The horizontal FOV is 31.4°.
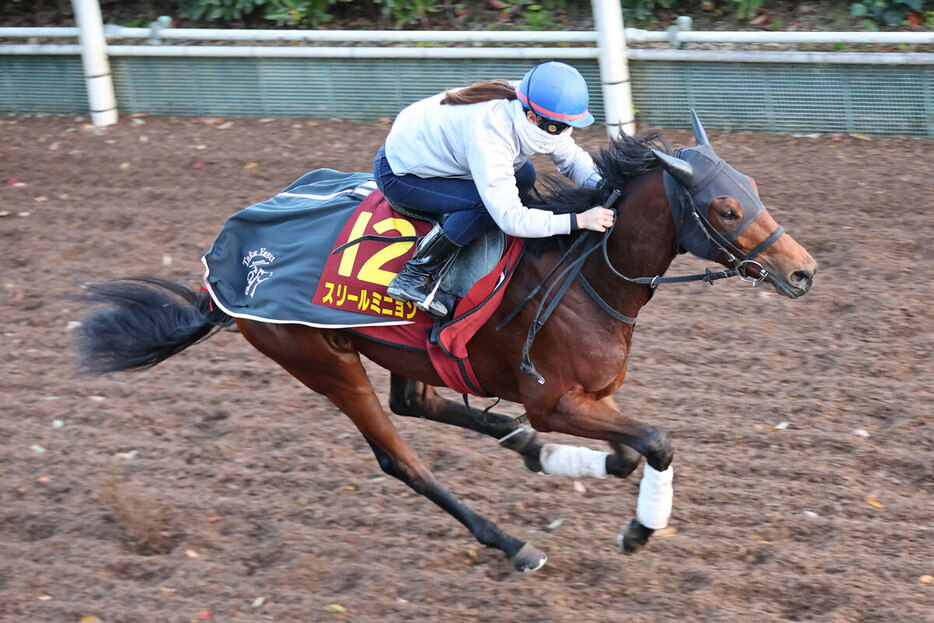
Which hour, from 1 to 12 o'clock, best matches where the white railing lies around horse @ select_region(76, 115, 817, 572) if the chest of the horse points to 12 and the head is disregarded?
The white railing is roughly at 9 o'clock from the horse.

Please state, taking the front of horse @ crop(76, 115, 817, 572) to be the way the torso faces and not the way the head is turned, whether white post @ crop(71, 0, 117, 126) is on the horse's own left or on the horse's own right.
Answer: on the horse's own left

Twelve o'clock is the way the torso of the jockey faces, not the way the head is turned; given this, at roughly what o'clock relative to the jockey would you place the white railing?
The white railing is roughly at 9 o'clock from the jockey.

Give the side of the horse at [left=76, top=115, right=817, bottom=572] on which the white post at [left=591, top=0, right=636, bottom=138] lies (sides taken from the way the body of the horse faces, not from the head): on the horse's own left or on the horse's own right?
on the horse's own left

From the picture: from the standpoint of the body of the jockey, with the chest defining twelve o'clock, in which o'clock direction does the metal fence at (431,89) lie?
The metal fence is roughly at 9 o'clock from the jockey.

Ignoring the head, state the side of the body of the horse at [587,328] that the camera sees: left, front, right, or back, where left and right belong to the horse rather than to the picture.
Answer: right

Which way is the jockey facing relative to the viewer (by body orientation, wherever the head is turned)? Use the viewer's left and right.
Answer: facing to the right of the viewer

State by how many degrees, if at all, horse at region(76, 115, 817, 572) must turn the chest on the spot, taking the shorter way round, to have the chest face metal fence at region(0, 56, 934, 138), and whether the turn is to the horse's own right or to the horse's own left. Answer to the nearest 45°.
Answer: approximately 90° to the horse's own left
